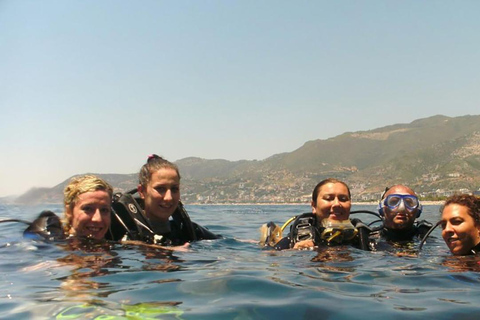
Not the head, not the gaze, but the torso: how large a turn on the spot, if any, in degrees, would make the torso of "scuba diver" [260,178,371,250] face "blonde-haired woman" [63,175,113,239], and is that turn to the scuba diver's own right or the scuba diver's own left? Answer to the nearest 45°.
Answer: approximately 45° to the scuba diver's own right

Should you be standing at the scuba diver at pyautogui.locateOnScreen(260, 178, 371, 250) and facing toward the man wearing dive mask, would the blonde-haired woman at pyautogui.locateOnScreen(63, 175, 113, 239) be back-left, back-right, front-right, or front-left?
back-right

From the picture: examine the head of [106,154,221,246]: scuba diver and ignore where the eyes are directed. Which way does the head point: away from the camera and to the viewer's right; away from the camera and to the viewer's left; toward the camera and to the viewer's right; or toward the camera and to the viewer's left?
toward the camera and to the viewer's right

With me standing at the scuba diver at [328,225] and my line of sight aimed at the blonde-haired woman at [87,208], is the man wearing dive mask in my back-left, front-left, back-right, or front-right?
back-right

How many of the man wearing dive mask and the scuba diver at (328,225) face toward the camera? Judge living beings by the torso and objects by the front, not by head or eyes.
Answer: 2

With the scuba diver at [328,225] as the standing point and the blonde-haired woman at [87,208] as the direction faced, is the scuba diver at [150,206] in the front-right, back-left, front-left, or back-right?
front-right

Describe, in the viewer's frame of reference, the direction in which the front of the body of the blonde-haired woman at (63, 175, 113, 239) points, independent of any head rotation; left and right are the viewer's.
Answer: facing the viewer and to the right of the viewer

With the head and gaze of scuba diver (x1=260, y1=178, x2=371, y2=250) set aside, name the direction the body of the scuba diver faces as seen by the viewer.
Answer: toward the camera

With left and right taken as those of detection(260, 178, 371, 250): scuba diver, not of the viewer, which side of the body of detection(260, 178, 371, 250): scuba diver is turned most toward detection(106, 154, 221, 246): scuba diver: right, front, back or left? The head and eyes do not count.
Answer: right

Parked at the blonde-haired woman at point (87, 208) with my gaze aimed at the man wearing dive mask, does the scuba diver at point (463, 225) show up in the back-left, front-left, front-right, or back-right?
front-right
